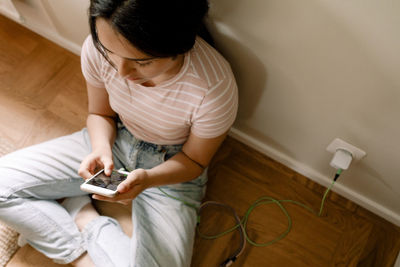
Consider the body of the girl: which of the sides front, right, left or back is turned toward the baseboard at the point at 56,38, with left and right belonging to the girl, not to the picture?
right

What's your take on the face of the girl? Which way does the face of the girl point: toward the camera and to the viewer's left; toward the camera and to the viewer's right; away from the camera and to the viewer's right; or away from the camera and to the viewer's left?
toward the camera and to the viewer's left

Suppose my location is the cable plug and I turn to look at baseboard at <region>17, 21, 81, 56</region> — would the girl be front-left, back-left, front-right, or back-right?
front-left

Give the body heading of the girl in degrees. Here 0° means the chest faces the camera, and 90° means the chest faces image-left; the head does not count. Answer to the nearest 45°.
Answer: approximately 45°
